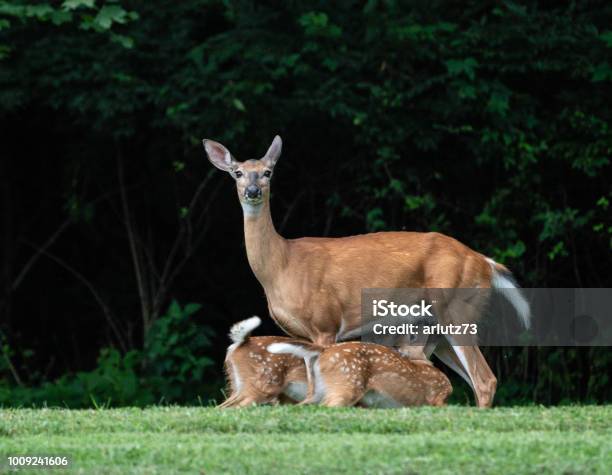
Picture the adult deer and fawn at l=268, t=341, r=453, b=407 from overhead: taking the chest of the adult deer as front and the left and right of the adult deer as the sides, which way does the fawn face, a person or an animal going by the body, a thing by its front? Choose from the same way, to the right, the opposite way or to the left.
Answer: the opposite way

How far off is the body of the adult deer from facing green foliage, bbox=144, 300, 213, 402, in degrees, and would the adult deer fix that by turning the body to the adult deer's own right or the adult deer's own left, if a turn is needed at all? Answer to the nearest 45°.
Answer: approximately 45° to the adult deer's own right

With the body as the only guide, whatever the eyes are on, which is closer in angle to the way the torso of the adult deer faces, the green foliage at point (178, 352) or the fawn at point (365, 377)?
the green foliage

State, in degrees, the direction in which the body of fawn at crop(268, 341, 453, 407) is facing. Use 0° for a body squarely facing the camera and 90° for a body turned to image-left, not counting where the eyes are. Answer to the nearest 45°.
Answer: approximately 270°

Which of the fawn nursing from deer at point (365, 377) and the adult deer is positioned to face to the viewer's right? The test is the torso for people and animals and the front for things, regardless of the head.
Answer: the fawn nursing from deer

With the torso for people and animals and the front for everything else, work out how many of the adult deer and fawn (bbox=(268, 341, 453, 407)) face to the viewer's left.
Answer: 1

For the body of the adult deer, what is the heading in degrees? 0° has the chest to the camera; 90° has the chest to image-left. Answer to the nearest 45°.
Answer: approximately 90°

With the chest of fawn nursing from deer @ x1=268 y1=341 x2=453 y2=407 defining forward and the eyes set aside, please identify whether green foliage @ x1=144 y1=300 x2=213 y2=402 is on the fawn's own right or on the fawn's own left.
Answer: on the fawn's own left

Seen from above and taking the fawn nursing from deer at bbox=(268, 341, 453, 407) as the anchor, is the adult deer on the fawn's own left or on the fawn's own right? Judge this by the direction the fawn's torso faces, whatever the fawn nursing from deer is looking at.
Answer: on the fawn's own left

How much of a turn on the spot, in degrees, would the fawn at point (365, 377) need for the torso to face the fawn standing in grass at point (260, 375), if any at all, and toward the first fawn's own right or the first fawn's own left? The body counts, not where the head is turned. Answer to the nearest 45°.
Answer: approximately 180°

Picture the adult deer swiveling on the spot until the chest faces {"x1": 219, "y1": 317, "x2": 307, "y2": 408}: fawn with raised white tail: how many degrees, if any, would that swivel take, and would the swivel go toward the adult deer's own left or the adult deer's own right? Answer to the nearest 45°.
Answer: approximately 45° to the adult deer's own left
